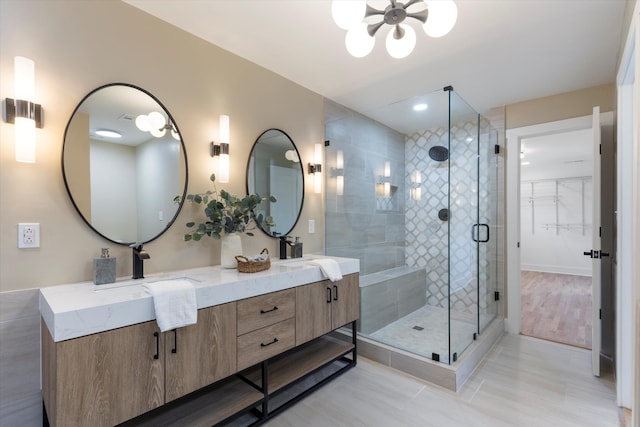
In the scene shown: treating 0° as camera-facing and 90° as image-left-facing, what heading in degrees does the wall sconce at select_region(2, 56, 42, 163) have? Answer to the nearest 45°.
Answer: approximately 315°

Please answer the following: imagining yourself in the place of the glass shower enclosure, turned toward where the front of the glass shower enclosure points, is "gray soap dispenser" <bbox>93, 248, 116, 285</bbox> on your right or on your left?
on your right

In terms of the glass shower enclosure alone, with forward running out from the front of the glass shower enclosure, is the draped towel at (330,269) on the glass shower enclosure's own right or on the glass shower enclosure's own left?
on the glass shower enclosure's own right
